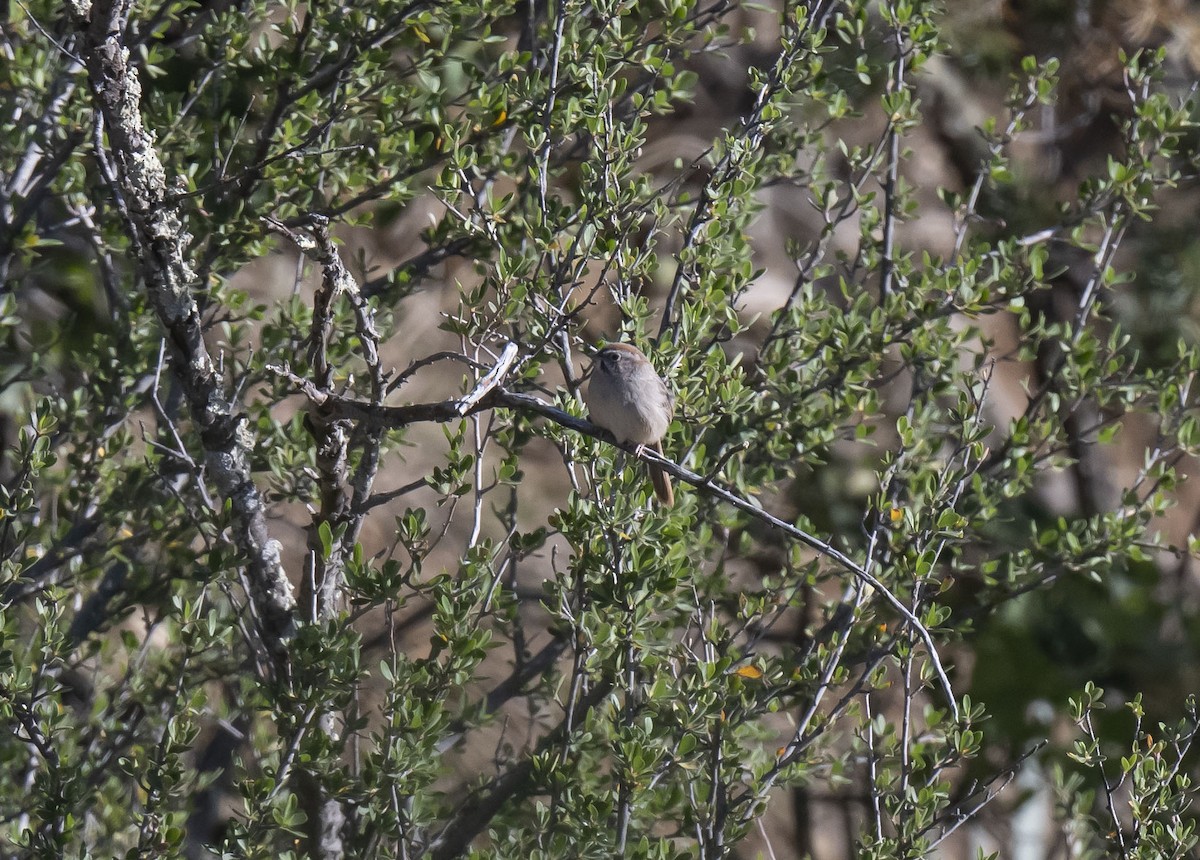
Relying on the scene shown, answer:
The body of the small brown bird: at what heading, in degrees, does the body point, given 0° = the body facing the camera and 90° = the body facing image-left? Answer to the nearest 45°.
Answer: approximately 45°
